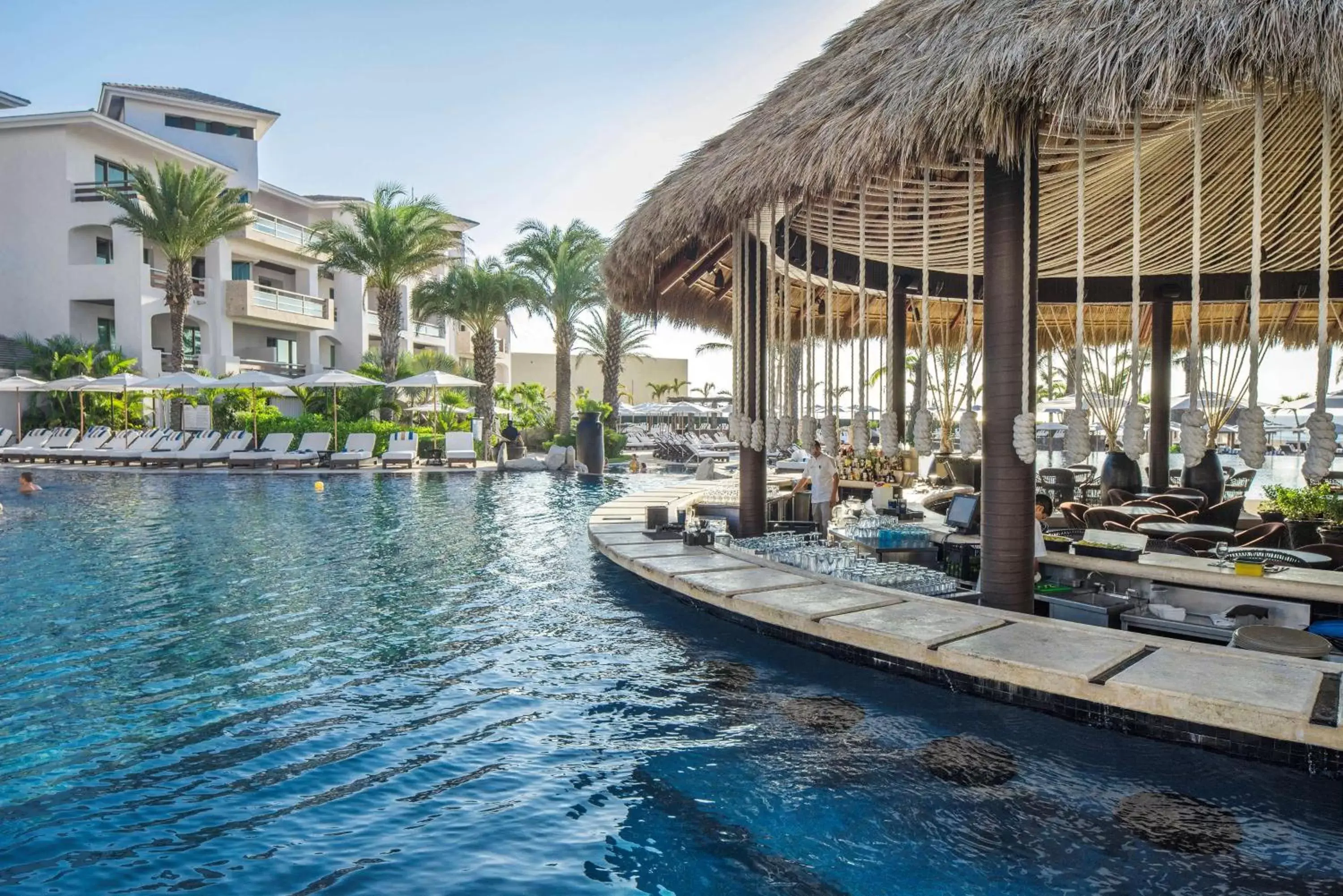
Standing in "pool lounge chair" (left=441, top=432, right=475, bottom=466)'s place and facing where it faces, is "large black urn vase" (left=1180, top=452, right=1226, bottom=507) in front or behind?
in front

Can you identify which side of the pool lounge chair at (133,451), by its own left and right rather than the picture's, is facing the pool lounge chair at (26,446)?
right

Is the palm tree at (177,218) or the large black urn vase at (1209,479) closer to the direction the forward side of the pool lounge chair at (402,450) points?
the large black urn vase

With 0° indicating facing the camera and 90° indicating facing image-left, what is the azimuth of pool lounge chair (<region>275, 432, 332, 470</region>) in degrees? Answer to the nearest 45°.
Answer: approximately 45°

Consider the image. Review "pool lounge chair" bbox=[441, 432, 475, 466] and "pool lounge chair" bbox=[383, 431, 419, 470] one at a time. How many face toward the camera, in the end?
2

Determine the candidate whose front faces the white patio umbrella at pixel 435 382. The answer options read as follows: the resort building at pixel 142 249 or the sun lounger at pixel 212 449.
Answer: the resort building

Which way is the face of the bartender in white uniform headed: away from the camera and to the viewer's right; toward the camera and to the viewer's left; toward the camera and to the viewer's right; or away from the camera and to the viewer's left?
toward the camera and to the viewer's left
